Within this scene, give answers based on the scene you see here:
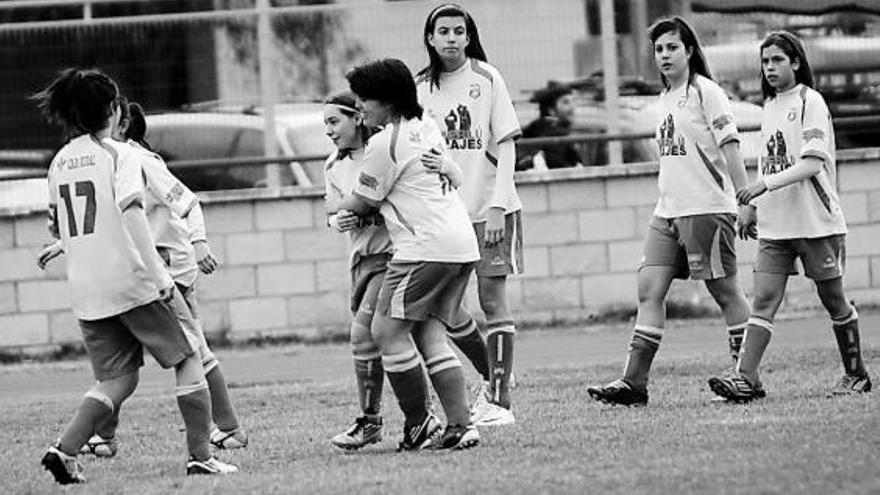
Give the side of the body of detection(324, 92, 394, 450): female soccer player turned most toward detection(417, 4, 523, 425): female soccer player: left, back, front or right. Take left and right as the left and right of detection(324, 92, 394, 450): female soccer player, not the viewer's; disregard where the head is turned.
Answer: back

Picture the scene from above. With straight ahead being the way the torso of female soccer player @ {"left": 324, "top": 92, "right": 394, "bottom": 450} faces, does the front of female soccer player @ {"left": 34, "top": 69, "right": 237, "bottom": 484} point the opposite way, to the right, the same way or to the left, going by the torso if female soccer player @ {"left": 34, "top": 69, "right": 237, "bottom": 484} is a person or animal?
the opposite way

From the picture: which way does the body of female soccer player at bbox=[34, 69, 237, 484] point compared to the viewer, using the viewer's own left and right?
facing away from the viewer and to the right of the viewer

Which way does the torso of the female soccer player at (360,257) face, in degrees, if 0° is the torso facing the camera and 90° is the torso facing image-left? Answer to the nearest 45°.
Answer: approximately 45°

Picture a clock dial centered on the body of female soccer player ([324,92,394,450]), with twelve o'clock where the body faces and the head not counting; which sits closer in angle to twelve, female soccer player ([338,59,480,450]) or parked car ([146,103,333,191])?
the female soccer player

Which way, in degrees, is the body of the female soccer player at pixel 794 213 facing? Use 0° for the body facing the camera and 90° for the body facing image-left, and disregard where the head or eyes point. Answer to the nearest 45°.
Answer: approximately 45°
